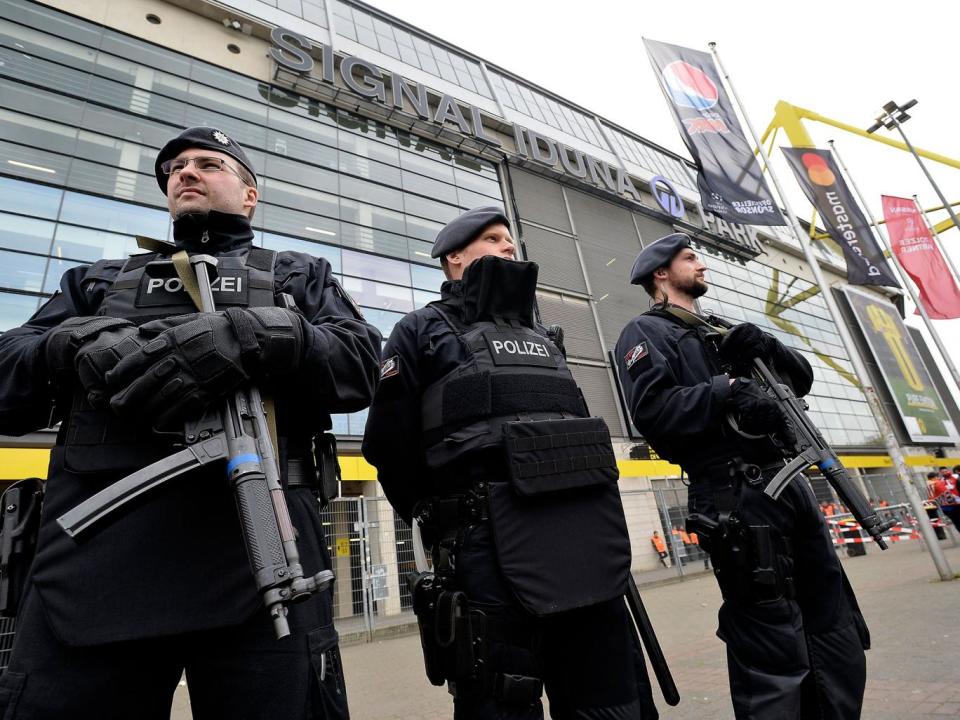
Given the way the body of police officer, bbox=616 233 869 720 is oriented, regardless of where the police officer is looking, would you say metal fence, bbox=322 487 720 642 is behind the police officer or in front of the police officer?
behind

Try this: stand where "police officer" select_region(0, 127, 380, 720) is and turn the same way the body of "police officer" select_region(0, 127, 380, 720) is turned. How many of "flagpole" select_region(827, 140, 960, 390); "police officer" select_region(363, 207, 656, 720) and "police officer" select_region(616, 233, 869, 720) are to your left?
3

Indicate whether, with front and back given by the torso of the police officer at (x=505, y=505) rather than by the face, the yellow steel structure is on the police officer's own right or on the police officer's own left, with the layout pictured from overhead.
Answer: on the police officer's own left

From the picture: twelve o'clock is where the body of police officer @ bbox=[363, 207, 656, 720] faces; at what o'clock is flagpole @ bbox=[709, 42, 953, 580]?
The flagpole is roughly at 9 o'clock from the police officer.

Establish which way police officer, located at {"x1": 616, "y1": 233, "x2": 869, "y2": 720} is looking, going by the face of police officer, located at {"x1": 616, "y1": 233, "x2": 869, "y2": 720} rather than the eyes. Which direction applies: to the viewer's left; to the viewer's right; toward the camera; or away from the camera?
to the viewer's right

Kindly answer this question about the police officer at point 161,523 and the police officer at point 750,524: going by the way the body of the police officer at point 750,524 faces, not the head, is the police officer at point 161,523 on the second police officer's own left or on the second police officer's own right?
on the second police officer's own right

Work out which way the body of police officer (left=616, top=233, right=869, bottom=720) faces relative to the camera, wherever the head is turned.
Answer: to the viewer's right

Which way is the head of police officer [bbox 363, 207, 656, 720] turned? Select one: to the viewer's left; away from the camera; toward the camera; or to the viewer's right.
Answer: to the viewer's right

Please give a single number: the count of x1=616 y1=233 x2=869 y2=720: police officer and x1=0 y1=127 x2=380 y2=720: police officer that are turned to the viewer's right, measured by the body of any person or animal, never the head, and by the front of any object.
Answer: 1

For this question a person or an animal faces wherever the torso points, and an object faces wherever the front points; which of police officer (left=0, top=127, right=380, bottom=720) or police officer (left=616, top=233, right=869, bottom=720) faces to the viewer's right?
police officer (left=616, top=233, right=869, bottom=720)
